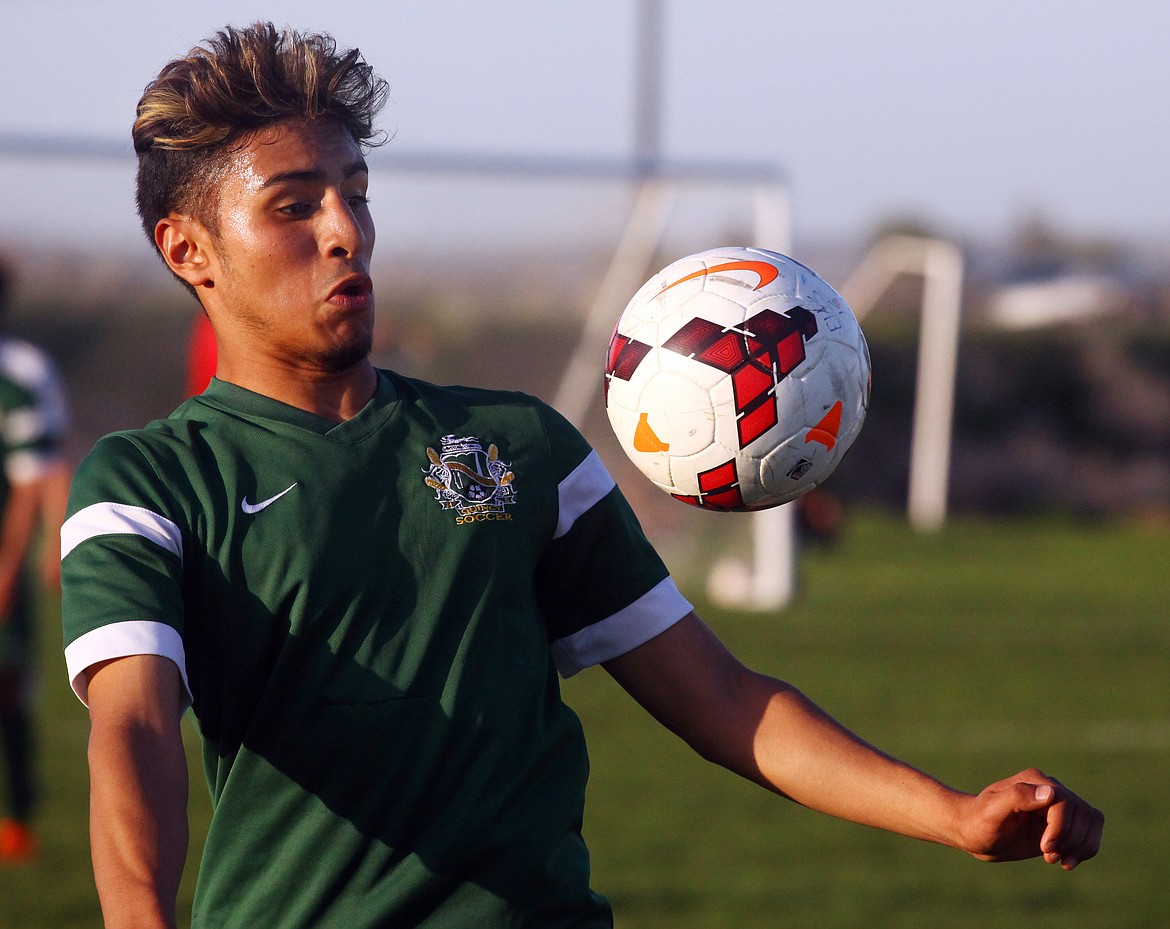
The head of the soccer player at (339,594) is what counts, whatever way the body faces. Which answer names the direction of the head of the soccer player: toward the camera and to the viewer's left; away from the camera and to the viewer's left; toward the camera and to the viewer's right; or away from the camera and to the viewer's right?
toward the camera and to the viewer's right

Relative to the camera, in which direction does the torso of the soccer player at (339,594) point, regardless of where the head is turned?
toward the camera

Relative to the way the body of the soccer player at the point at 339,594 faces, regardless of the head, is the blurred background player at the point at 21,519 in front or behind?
behind
